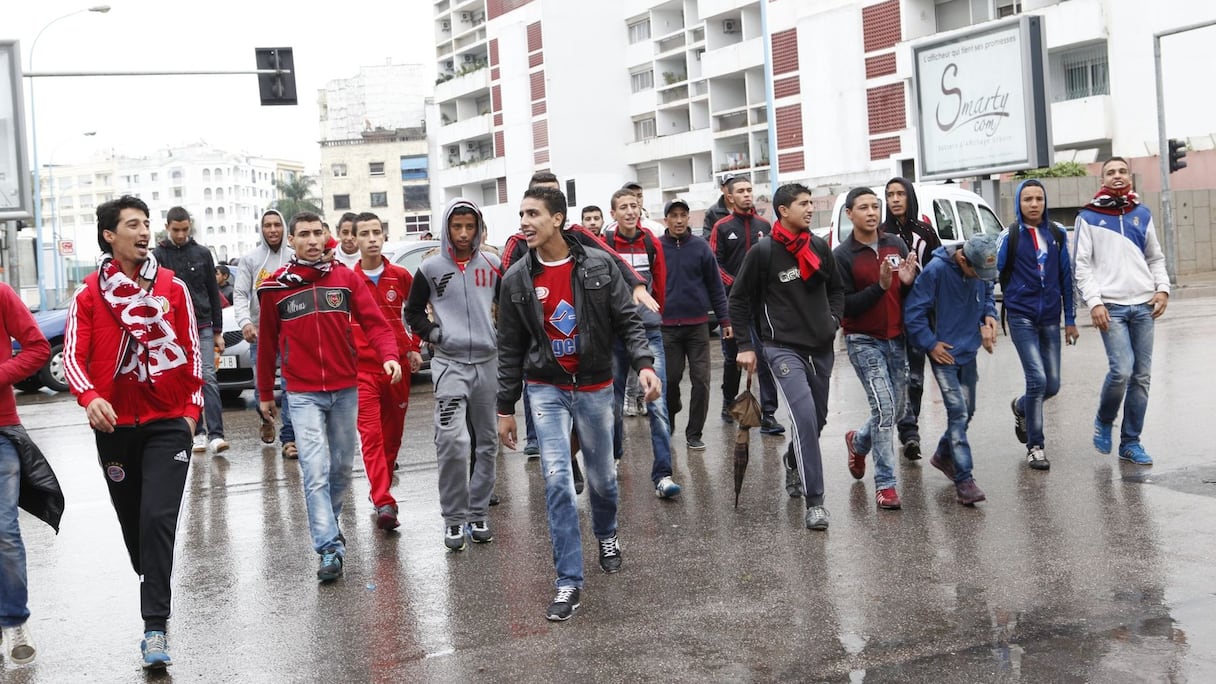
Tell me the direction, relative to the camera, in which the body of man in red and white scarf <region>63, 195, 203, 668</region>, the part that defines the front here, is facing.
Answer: toward the camera

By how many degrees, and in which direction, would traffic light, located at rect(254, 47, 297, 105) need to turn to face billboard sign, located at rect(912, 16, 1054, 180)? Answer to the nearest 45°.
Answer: approximately 90° to its right

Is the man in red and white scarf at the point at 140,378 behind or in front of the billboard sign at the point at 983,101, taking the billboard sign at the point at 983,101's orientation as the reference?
in front

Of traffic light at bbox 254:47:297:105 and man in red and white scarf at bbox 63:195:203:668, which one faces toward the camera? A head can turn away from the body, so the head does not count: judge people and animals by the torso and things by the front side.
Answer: the man in red and white scarf

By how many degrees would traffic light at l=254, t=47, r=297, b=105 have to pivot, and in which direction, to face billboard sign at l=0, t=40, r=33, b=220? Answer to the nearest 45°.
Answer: approximately 135° to its left

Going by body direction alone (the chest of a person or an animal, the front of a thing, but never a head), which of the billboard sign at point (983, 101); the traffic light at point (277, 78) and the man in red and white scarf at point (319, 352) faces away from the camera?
the traffic light

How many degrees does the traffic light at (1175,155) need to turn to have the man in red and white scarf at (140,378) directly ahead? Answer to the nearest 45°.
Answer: approximately 90° to its right

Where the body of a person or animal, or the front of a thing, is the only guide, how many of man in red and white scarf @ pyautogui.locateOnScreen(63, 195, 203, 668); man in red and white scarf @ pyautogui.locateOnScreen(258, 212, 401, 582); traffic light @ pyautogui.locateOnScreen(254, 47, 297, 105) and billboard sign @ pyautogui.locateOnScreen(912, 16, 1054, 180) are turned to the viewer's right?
0

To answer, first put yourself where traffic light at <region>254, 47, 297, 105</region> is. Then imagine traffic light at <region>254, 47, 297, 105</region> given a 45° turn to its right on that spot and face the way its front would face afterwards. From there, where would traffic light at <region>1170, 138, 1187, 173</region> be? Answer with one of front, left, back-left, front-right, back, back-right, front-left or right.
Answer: front-right

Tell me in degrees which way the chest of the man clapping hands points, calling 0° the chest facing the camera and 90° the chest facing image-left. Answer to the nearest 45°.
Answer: approximately 315°

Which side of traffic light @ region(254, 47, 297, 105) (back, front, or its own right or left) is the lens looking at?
back
